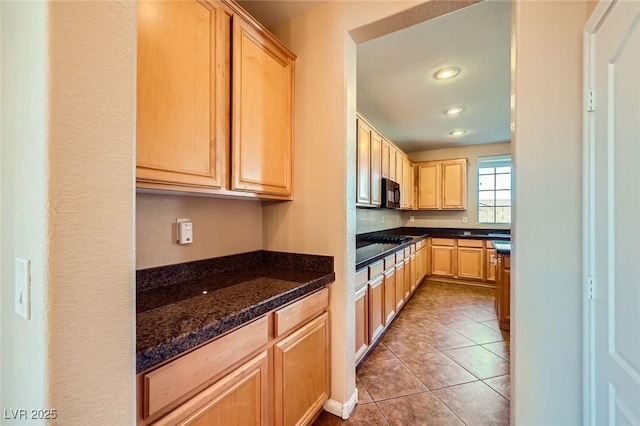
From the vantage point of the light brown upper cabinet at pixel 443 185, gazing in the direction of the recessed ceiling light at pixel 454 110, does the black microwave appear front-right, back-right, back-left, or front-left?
front-right

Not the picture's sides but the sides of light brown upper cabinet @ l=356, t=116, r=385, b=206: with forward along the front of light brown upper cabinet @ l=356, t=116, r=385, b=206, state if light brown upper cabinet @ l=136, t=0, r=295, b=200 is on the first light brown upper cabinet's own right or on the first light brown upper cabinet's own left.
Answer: on the first light brown upper cabinet's own right

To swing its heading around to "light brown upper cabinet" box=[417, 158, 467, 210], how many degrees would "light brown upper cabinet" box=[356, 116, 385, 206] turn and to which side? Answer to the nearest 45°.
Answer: approximately 45° to its left

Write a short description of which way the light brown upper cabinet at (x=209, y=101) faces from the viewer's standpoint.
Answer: facing the viewer and to the right of the viewer

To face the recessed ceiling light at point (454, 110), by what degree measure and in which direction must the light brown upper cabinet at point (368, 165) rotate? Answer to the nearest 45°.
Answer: approximately 45° to its left

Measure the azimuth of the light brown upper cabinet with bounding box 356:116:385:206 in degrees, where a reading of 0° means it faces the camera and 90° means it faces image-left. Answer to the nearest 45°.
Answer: approximately 270°

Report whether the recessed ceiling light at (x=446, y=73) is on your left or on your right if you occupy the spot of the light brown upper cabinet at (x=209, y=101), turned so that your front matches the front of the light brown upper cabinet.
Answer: on your left

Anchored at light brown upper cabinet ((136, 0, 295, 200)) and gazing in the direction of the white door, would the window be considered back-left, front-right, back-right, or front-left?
front-left

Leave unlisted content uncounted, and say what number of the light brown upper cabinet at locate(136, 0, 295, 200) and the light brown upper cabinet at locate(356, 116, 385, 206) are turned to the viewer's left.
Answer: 0

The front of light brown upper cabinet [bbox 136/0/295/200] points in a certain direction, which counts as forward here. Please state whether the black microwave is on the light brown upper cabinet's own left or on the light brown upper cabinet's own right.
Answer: on the light brown upper cabinet's own left

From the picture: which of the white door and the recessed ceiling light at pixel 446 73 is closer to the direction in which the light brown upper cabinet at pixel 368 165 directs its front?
the recessed ceiling light
